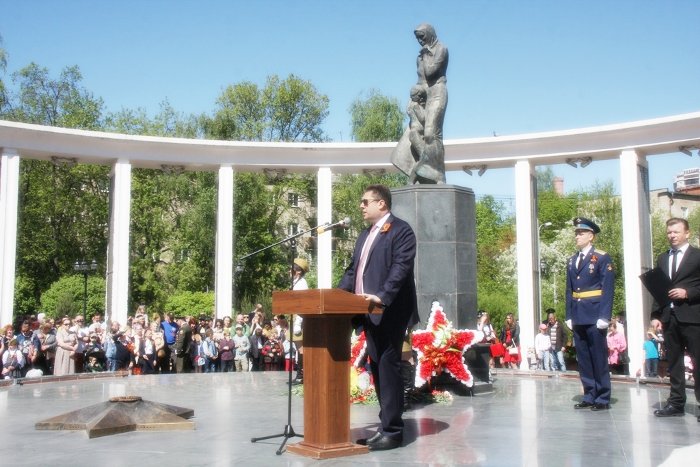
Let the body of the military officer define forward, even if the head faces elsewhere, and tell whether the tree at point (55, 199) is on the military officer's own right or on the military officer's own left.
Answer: on the military officer's own right

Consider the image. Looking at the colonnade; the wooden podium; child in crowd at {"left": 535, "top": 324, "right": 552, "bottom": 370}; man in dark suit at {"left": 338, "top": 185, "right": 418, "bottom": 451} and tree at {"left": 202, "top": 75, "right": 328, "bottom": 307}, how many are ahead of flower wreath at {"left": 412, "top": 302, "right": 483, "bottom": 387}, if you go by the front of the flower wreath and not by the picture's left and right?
2

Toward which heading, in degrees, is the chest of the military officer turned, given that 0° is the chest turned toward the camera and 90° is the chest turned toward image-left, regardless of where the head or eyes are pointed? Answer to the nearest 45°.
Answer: approximately 45°

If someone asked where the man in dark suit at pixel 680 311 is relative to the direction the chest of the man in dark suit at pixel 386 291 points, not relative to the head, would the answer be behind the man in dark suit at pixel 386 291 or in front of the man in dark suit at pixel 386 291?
behind

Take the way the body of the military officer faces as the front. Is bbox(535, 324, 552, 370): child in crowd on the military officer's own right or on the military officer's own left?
on the military officer's own right

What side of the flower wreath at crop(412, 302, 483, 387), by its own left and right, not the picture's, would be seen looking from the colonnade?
back

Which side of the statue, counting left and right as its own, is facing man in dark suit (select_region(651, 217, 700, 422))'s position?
left

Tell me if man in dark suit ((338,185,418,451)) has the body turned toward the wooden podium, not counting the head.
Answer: yes

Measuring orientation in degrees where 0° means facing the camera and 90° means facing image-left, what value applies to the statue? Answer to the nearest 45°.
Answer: approximately 45°
